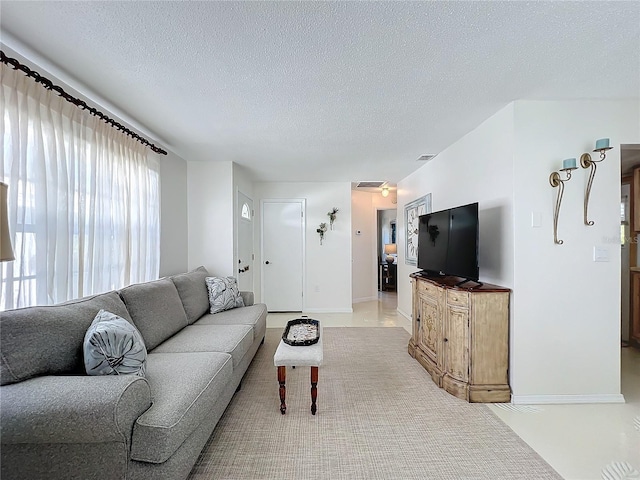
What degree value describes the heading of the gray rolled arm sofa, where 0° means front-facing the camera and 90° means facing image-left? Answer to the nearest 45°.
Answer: approximately 315°

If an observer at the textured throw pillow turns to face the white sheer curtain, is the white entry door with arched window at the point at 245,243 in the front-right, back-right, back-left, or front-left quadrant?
back-right

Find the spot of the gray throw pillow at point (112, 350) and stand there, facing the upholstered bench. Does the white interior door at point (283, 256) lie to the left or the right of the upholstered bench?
left
